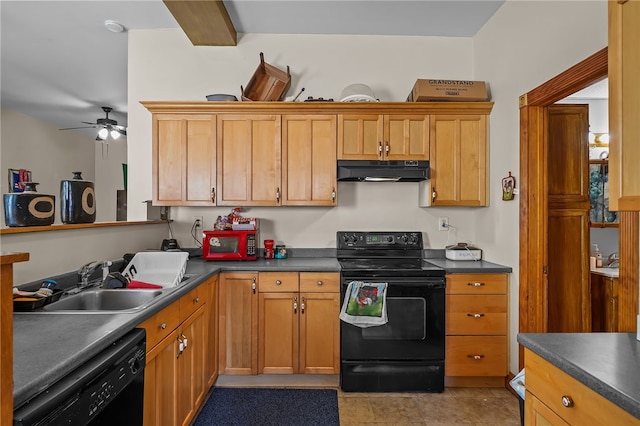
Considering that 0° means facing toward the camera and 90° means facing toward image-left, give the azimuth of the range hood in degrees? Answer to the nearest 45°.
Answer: approximately 0°

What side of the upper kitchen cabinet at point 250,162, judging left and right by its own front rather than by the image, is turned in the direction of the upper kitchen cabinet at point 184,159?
right

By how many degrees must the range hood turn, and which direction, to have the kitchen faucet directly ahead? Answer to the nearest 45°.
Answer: approximately 45° to its right

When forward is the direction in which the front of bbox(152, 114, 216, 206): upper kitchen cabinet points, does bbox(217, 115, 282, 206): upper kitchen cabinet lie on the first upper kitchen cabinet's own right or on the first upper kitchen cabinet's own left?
on the first upper kitchen cabinet's own left

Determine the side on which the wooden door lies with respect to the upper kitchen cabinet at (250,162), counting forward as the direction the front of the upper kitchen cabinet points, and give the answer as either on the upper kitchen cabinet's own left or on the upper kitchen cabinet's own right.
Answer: on the upper kitchen cabinet's own left

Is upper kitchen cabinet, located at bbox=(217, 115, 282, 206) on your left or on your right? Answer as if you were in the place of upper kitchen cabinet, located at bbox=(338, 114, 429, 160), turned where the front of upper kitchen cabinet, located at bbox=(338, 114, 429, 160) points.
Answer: on your right

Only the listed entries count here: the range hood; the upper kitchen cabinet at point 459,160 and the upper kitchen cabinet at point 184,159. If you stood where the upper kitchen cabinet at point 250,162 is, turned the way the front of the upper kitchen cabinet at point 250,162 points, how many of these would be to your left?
2

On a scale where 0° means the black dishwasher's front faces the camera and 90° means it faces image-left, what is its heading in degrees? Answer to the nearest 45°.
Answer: approximately 315°
